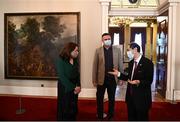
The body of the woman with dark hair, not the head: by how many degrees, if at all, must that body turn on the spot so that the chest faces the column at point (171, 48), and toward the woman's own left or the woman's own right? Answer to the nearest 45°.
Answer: approximately 90° to the woman's own left

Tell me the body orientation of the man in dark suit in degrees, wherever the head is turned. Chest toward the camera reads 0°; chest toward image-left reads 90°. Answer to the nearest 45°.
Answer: approximately 45°

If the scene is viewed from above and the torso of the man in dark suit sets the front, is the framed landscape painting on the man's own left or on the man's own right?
on the man's own right

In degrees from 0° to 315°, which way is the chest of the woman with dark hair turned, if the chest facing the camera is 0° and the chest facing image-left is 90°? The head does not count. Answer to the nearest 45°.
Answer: approximately 315°

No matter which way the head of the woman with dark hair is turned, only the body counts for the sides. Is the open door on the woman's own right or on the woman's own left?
on the woman's own left

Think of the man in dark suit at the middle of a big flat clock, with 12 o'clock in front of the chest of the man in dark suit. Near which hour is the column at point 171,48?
The column is roughly at 5 o'clock from the man in dark suit.

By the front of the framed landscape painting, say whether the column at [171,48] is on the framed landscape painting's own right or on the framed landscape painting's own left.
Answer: on the framed landscape painting's own left

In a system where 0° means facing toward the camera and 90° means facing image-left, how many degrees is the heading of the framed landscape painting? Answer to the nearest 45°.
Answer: approximately 0°

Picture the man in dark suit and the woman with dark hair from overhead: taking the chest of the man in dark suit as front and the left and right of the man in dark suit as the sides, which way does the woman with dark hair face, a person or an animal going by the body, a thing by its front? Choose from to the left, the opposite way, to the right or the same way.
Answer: to the left

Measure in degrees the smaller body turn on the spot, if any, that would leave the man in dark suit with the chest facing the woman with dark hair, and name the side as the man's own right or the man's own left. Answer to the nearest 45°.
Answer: approximately 45° to the man's own right

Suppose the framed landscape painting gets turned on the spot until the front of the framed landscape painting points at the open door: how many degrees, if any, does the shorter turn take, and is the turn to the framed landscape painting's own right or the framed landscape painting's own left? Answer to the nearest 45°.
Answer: approximately 90° to the framed landscape painting's own left
